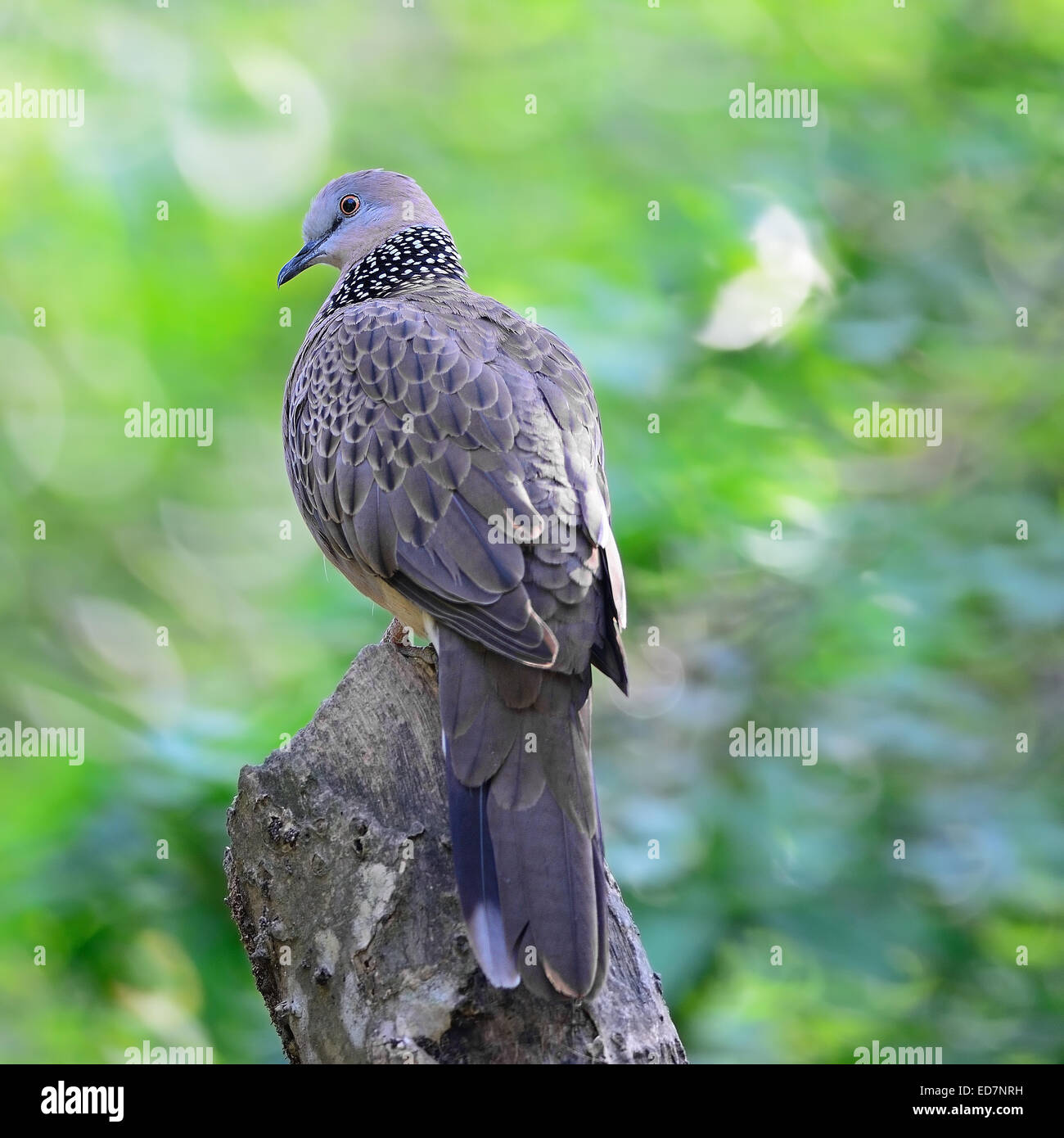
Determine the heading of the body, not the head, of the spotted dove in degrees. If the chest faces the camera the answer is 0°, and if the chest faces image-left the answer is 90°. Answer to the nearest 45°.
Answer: approximately 135°
